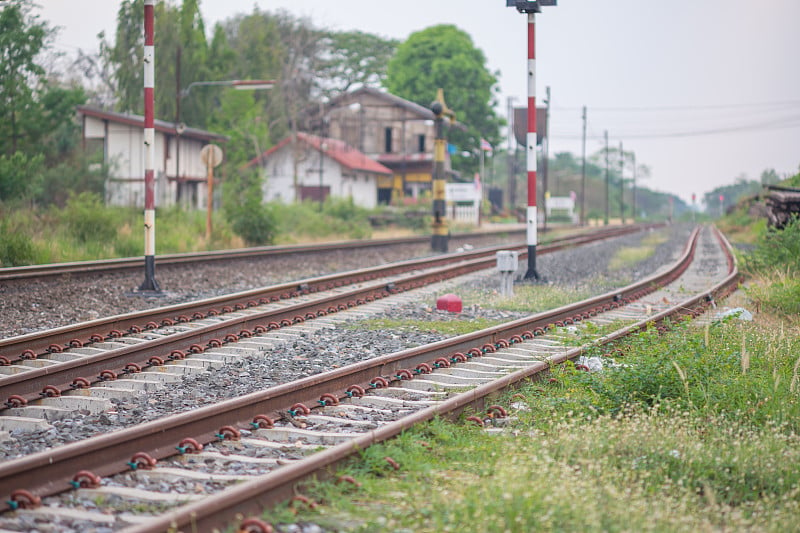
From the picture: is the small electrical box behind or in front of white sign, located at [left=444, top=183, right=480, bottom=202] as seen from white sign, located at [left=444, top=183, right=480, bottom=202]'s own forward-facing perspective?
in front

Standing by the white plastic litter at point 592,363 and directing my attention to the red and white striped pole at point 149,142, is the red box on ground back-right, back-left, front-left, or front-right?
front-right

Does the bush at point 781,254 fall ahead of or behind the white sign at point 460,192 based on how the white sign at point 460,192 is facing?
ahead

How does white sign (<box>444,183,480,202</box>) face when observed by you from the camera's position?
facing the viewer

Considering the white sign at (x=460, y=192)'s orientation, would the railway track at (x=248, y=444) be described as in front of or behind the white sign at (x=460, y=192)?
in front

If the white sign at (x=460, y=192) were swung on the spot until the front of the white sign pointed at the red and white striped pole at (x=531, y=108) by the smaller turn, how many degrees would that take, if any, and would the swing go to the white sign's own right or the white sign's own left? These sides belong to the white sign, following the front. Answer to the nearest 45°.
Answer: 0° — it already faces it

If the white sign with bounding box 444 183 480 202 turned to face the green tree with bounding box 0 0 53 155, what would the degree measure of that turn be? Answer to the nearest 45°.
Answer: approximately 45° to its right

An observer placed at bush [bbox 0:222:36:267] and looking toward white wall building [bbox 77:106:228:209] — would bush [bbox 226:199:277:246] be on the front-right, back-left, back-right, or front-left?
front-right

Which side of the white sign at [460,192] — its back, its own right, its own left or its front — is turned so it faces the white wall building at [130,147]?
right

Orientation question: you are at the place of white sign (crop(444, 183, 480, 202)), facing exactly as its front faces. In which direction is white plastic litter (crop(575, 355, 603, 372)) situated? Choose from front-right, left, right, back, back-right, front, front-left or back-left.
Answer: front
